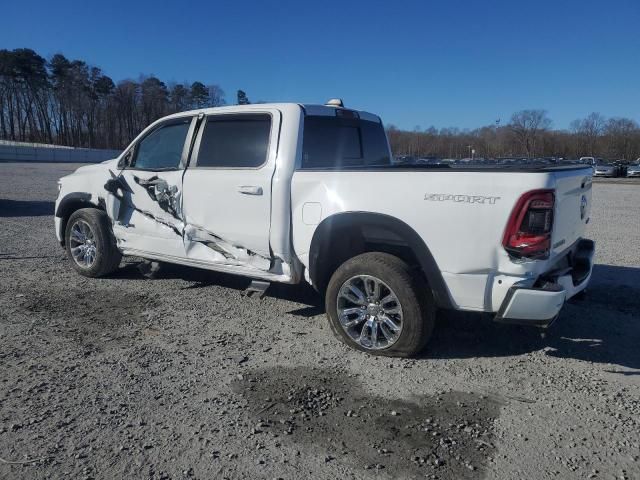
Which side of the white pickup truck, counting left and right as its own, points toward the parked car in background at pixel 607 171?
right

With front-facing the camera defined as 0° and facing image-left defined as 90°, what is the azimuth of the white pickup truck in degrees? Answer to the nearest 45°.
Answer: approximately 135°
